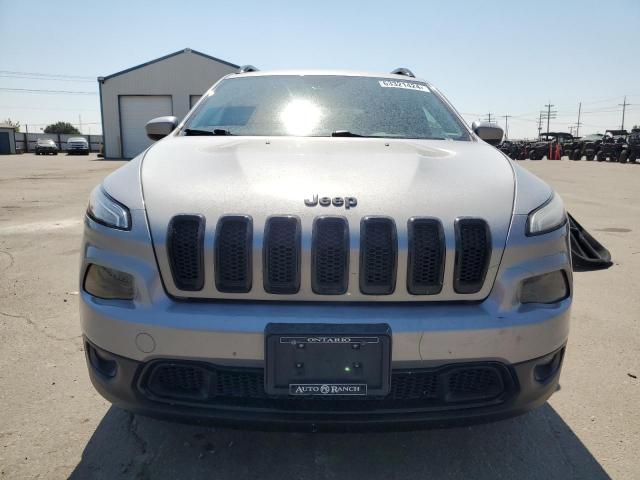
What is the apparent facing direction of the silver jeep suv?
toward the camera

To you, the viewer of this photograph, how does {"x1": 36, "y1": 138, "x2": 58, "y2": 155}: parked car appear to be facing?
facing the viewer

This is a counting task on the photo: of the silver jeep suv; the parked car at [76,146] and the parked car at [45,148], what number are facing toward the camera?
3

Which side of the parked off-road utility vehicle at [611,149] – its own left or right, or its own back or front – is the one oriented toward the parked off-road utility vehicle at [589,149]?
right

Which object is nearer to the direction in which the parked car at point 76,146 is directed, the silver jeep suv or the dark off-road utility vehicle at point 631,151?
the silver jeep suv

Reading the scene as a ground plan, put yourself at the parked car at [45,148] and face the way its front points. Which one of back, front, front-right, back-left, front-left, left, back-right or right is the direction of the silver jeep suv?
front

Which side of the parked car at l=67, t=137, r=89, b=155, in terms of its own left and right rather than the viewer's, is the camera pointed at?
front

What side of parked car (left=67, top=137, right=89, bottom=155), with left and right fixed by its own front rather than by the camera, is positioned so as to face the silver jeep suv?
front

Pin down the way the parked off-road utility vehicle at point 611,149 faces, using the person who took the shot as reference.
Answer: facing the viewer and to the left of the viewer

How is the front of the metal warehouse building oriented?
toward the camera

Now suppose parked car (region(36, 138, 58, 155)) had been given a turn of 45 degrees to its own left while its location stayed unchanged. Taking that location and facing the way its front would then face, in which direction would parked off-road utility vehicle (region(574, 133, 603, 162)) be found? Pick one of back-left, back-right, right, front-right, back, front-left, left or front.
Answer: front

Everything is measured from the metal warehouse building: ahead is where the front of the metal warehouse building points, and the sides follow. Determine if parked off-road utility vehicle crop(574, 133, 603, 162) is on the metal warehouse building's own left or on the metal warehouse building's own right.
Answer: on the metal warehouse building's own left

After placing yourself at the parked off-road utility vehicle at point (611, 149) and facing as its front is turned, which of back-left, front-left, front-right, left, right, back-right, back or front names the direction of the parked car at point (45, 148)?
front-right

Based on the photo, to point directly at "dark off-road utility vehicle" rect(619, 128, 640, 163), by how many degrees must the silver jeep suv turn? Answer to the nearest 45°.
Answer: approximately 135° to its left

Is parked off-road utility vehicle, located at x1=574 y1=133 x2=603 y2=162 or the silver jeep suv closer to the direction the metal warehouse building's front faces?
the silver jeep suv
